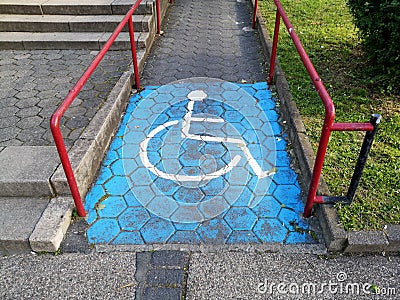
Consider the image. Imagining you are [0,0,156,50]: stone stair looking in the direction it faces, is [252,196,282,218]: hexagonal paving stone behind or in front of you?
in front

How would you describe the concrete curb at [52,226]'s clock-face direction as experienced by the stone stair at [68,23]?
The concrete curb is roughly at 12 o'clock from the stone stair.

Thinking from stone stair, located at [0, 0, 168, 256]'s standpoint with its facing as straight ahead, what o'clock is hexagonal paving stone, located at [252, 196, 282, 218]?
The hexagonal paving stone is roughly at 10 o'clock from the stone stair.

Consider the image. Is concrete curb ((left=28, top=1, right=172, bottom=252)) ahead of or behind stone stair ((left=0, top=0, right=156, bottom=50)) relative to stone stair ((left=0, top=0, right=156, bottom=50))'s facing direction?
ahead

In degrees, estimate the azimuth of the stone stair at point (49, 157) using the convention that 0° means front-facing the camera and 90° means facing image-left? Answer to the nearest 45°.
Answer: approximately 0°

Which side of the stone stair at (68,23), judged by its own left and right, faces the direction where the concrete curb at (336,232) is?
front

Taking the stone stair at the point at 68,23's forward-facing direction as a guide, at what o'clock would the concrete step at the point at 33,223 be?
The concrete step is roughly at 12 o'clock from the stone stair.

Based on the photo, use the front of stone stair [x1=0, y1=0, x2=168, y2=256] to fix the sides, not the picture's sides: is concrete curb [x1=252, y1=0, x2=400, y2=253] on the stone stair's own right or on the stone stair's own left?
on the stone stair's own left

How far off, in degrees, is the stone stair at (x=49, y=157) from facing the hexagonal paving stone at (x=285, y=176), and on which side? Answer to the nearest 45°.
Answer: approximately 90° to its left

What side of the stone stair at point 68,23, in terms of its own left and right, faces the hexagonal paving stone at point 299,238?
front
